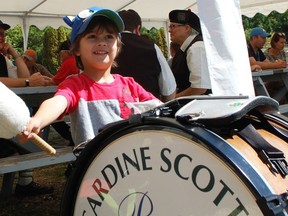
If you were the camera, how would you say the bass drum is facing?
facing the viewer and to the left of the viewer

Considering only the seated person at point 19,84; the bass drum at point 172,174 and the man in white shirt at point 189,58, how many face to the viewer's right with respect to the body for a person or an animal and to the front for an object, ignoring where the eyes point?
1

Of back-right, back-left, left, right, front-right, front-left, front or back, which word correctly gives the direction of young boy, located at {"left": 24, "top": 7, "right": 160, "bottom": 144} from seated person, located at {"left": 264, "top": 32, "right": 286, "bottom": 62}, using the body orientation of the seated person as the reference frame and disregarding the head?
front-right

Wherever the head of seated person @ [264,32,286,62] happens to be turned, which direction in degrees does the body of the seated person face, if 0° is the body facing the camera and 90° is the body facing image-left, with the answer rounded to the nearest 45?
approximately 315°

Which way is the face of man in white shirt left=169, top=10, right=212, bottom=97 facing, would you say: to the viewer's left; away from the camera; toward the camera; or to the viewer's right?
to the viewer's left

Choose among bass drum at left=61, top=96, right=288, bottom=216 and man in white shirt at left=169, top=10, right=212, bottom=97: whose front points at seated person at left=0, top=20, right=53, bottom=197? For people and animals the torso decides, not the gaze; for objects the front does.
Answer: the man in white shirt

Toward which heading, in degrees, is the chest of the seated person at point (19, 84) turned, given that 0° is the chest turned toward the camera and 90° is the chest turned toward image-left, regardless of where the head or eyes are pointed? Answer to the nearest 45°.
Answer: approximately 270°

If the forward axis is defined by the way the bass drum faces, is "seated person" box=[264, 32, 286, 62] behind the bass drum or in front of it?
behind
